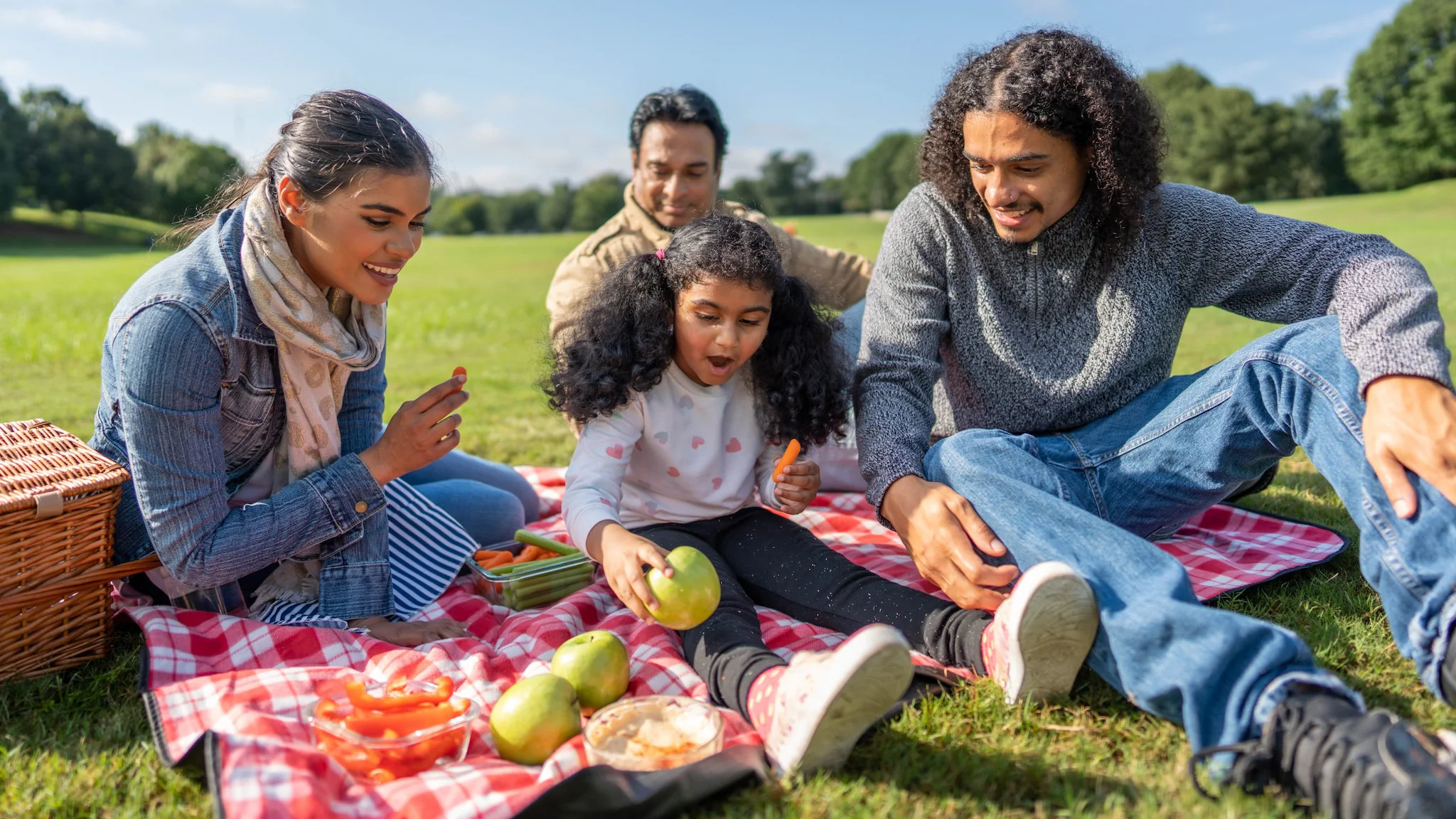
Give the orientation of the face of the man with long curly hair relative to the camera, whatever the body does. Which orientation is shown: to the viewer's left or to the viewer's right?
to the viewer's left

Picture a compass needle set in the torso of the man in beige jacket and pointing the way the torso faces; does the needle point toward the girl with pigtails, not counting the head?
yes

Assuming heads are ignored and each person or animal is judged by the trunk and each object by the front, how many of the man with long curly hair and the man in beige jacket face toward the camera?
2

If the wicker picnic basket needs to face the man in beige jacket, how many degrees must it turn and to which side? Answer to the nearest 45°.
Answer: approximately 90° to its left

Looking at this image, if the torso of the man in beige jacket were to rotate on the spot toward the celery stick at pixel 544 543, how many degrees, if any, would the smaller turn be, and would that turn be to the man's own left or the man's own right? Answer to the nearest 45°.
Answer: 0° — they already face it

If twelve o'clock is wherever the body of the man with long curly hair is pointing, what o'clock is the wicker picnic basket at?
The wicker picnic basket is roughly at 2 o'clock from the man with long curly hair.

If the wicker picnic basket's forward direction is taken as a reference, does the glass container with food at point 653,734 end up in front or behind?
in front
